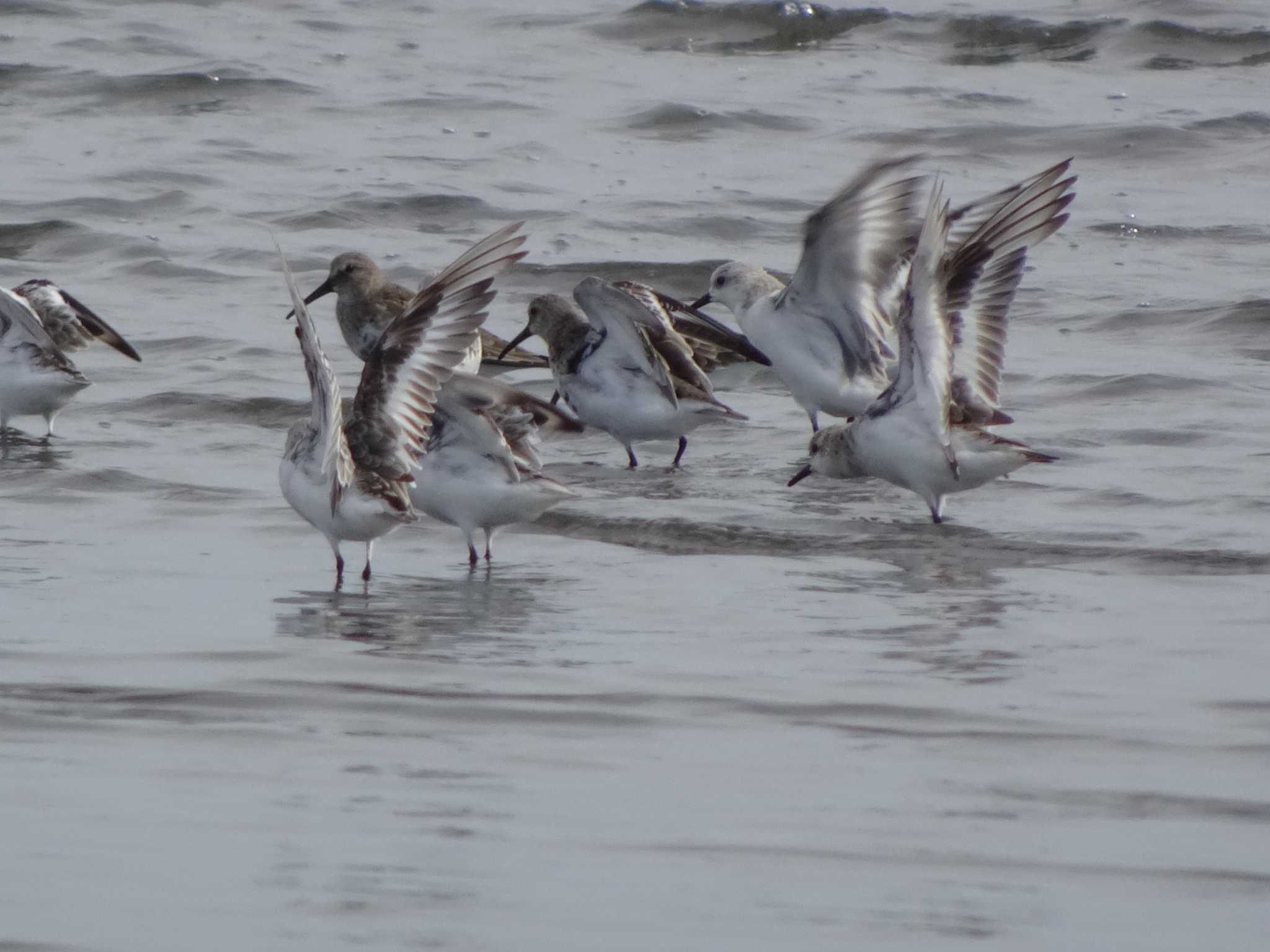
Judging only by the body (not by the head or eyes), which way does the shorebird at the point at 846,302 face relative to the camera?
to the viewer's left

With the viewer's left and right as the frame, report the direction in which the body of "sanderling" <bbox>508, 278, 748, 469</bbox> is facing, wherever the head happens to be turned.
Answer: facing to the left of the viewer

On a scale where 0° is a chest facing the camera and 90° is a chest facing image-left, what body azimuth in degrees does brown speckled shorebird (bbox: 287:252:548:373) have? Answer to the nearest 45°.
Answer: approximately 90°

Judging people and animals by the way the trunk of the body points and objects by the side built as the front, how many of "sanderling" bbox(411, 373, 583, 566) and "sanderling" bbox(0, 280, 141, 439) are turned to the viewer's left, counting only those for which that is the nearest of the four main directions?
2

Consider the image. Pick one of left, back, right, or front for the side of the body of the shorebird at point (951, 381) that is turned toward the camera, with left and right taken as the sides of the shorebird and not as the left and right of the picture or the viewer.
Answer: left

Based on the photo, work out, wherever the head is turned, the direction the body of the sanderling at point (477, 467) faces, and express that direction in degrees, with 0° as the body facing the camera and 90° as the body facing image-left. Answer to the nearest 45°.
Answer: approximately 90°

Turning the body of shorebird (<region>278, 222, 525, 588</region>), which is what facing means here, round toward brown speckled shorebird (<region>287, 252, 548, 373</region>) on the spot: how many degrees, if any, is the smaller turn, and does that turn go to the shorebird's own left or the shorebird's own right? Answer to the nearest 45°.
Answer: approximately 45° to the shorebird's own right

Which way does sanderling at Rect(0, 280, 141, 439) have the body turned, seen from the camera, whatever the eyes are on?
to the viewer's left

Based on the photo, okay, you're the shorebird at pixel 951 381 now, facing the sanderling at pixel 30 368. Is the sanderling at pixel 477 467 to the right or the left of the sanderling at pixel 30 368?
left
